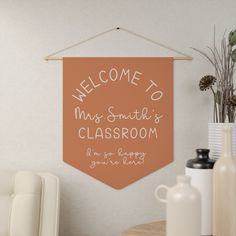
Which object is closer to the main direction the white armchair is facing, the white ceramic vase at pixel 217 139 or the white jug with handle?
the white jug with handle

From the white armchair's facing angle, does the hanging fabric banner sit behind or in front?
behind

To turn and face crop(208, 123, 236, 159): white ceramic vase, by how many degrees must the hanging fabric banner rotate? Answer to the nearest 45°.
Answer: approximately 45° to its left

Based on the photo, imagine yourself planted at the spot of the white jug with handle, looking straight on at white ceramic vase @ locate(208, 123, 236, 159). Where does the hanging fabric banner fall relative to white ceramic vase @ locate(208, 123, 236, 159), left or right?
left

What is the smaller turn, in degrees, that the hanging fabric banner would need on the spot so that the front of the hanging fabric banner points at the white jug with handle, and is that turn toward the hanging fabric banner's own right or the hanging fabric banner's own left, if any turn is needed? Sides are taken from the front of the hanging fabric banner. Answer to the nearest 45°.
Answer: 0° — it already faces it

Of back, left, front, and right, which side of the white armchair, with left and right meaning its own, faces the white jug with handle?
left

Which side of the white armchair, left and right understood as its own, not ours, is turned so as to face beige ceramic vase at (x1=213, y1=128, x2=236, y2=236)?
left

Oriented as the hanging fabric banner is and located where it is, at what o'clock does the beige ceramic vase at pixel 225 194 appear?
The beige ceramic vase is roughly at 11 o'clock from the hanging fabric banner.

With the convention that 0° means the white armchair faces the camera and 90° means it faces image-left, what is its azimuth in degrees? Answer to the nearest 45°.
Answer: approximately 45°

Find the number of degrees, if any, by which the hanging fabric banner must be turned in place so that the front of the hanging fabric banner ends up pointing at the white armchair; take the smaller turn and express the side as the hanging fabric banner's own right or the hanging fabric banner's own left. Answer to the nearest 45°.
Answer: approximately 45° to the hanging fabric banner's own right
